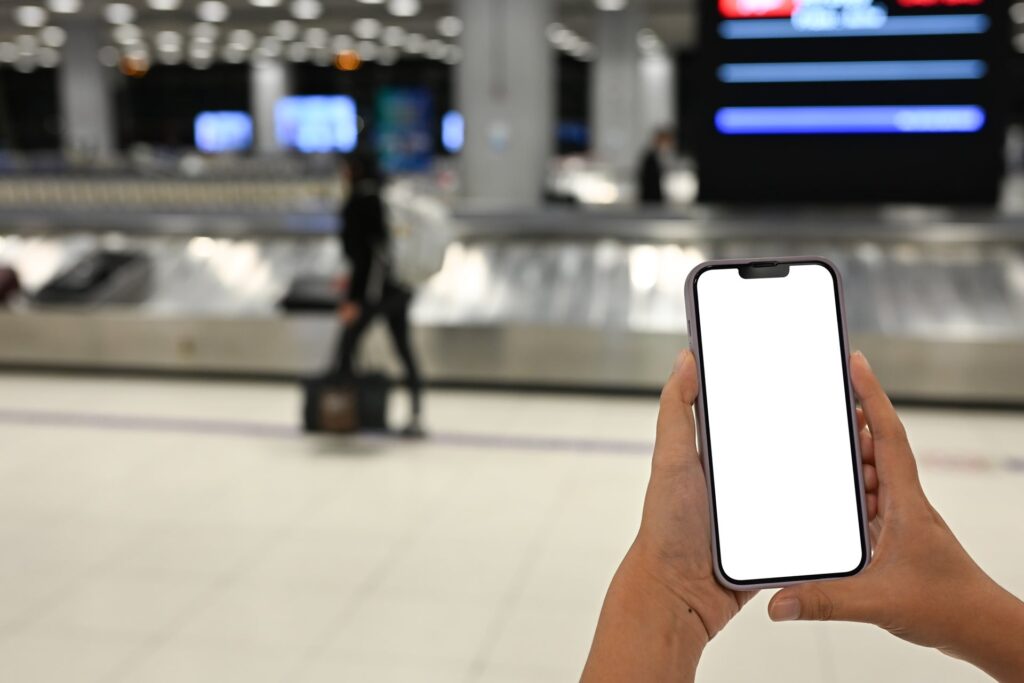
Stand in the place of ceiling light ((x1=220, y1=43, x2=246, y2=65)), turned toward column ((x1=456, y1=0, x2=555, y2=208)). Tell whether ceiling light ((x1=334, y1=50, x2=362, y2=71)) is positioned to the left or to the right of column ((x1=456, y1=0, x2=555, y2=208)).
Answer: left

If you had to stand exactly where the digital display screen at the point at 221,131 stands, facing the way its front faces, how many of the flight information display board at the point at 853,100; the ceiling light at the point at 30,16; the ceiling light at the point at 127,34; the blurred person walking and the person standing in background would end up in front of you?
5

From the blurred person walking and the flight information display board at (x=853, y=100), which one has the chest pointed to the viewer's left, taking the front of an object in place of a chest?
the blurred person walking

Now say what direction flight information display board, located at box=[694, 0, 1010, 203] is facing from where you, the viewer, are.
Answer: facing the viewer

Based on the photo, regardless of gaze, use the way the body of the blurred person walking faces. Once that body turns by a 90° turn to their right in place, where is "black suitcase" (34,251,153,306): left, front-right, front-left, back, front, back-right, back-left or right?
front-left

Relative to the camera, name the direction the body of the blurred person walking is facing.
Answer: to the viewer's left

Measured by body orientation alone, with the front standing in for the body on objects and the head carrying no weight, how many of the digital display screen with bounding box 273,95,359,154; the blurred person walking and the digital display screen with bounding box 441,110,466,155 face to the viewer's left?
1

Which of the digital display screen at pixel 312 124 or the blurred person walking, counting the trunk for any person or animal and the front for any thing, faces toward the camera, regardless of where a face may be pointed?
the digital display screen

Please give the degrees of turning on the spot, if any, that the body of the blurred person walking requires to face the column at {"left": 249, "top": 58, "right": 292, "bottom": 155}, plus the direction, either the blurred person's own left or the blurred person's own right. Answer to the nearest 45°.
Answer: approximately 90° to the blurred person's own right

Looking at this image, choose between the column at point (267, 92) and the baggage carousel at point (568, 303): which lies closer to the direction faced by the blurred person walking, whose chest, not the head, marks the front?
the column

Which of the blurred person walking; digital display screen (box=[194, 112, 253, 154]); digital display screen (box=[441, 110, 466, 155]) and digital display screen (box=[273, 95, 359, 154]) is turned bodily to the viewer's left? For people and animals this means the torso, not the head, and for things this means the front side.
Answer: the blurred person walking

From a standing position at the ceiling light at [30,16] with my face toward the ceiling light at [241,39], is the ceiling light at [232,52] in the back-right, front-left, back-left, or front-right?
front-left

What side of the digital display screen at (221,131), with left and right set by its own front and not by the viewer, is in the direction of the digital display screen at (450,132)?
left
